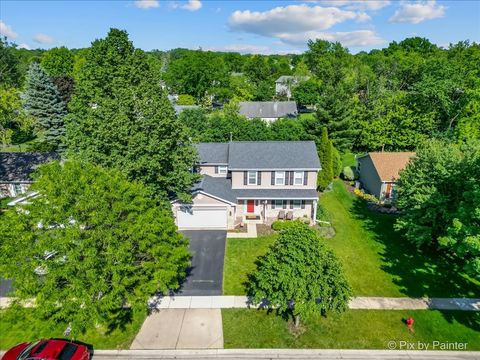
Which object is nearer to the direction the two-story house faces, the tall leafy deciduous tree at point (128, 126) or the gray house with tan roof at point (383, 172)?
the tall leafy deciduous tree

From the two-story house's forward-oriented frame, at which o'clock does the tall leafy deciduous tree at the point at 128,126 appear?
The tall leafy deciduous tree is roughly at 2 o'clock from the two-story house.

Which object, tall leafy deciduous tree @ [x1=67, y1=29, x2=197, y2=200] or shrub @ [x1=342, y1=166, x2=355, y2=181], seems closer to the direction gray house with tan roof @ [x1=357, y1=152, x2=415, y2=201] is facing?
the tall leafy deciduous tree

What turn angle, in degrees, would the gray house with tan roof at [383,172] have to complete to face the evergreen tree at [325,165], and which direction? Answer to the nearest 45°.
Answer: approximately 90° to its right

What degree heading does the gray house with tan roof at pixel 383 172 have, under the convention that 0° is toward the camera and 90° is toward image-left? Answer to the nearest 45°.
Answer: approximately 0°

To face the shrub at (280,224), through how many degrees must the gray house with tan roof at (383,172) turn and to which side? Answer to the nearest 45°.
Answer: approximately 45° to its right

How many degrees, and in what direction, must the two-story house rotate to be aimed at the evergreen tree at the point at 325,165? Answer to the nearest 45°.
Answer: approximately 135° to its left
